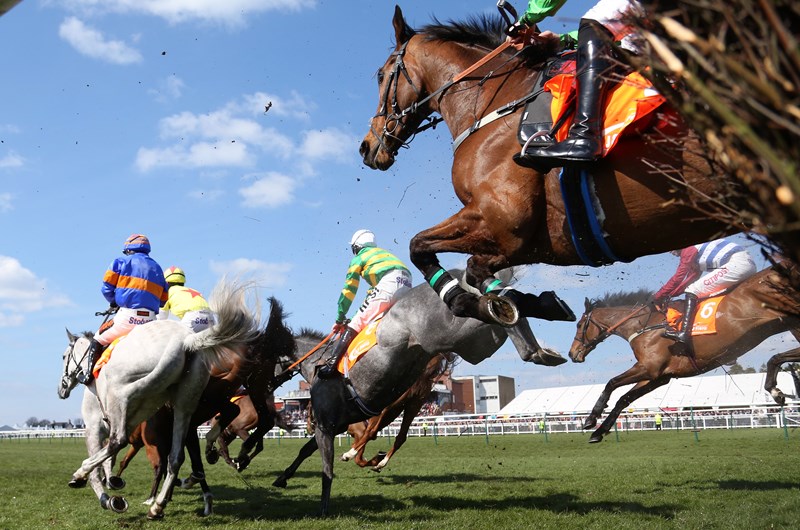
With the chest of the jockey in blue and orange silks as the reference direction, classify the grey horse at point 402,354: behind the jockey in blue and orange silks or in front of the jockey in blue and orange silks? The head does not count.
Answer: behind

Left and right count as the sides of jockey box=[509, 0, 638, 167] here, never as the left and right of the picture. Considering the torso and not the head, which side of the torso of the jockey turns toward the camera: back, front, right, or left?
left

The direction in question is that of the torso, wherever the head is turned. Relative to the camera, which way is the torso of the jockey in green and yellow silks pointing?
to the viewer's left

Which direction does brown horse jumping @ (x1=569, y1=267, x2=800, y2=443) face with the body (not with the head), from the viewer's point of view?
to the viewer's left

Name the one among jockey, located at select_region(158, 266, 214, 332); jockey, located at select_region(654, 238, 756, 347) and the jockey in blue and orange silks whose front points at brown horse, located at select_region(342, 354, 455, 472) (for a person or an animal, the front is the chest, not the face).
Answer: jockey, located at select_region(654, 238, 756, 347)

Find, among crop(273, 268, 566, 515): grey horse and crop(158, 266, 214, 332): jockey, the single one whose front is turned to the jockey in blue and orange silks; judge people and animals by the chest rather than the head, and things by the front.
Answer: the grey horse

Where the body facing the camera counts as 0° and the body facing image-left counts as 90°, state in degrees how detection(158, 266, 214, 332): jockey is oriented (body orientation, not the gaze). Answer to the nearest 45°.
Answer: approximately 135°

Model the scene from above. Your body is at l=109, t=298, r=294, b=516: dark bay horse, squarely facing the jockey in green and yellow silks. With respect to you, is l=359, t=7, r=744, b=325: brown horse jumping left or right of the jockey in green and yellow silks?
right

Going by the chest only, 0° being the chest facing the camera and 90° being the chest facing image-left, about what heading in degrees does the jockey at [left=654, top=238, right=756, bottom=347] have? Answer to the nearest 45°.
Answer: approximately 90°

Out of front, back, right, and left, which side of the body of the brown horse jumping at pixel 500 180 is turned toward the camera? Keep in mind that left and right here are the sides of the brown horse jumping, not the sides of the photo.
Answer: left
